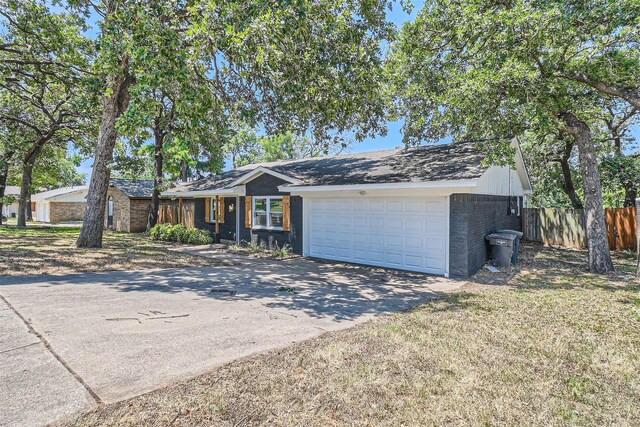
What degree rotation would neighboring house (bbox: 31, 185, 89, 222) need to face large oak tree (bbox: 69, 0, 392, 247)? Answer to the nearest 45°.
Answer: approximately 45° to its left

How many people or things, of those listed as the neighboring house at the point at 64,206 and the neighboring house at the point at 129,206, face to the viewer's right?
0

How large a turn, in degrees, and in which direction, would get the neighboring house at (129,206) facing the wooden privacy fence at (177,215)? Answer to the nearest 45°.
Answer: approximately 90° to its left

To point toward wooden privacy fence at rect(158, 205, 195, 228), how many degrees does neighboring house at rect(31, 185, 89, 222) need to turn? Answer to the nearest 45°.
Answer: approximately 45° to its left

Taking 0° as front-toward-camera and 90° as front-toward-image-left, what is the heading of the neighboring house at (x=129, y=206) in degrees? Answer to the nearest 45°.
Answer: approximately 45°

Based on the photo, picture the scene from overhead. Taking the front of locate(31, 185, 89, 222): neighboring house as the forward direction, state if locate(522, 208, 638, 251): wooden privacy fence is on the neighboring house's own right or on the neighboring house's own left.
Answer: on the neighboring house's own left

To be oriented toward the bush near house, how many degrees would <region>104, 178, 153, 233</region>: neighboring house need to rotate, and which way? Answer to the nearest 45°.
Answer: approximately 45° to its left

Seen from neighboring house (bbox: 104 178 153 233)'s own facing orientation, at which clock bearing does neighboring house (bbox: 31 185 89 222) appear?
neighboring house (bbox: 31 185 89 222) is roughly at 4 o'clock from neighboring house (bbox: 104 178 153 233).

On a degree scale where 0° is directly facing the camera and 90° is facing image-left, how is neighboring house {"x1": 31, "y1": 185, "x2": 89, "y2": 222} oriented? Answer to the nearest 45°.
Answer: approximately 45°

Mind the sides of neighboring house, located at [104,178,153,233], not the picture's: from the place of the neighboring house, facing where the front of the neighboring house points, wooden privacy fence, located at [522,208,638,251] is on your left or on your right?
on your left

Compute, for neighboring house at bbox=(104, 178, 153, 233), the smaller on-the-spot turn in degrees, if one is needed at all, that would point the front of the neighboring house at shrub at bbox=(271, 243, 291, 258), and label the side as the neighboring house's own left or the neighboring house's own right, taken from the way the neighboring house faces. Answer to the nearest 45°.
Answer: approximately 45° to the neighboring house's own left
